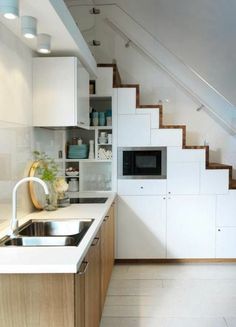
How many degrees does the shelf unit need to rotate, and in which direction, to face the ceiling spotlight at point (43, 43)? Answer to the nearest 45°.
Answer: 0° — it already faces it

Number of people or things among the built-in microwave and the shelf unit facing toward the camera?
2

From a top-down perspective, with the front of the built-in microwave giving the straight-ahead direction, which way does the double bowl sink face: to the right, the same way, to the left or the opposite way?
to the left

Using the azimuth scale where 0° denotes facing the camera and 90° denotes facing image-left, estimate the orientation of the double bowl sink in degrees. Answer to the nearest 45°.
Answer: approximately 270°

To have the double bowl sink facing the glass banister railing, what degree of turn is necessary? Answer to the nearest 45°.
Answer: approximately 45° to its left

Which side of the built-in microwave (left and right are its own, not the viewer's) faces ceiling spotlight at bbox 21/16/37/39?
front

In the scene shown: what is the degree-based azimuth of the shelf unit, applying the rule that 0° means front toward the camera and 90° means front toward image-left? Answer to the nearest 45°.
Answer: approximately 0°

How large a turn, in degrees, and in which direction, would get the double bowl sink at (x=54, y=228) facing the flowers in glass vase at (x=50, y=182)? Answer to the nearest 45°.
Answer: approximately 90° to its left

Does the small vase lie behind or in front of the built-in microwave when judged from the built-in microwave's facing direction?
in front

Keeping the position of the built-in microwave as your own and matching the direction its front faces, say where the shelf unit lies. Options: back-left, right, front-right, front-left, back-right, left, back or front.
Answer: right
